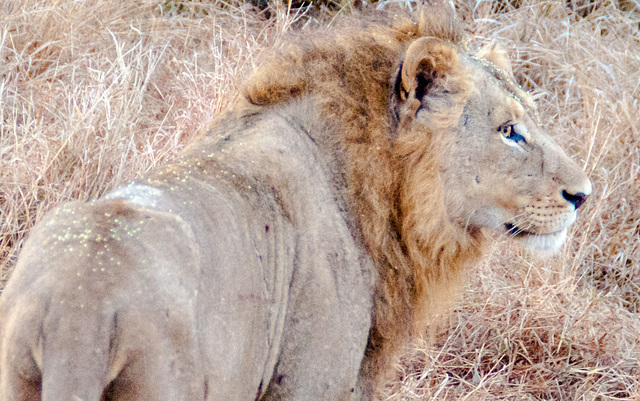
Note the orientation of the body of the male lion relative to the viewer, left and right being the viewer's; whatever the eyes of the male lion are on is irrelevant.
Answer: facing away from the viewer and to the right of the viewer
